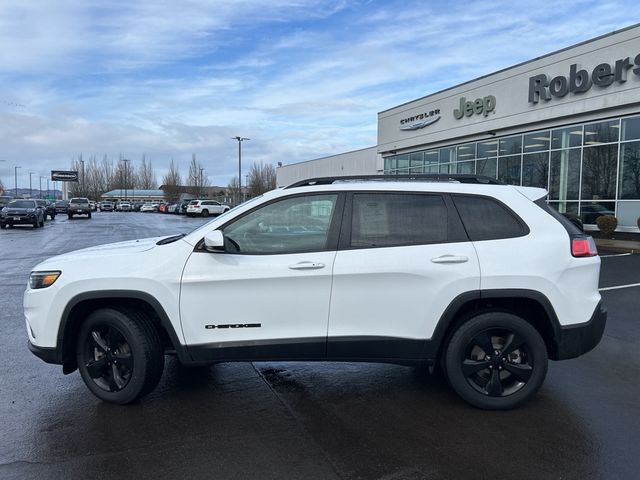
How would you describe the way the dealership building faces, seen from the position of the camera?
facing the viewer and to the left of the viewer

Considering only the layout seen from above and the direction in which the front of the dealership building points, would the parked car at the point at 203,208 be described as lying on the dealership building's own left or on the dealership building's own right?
on the dealership building's own right

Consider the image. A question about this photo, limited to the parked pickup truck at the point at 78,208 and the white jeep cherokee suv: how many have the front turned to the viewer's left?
1

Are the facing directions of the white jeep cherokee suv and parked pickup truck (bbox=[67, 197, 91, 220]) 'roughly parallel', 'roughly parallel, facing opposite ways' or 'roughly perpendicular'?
roughly perpendicular

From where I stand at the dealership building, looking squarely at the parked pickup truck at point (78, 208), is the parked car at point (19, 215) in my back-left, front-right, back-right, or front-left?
front-left

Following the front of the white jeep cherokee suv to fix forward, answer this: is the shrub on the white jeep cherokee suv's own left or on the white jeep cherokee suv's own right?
on the white jeep cherokee suv's own right

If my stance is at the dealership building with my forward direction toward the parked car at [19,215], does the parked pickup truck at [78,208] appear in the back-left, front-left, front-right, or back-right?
front-right

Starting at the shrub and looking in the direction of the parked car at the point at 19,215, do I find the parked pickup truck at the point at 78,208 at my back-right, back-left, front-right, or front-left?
front-right

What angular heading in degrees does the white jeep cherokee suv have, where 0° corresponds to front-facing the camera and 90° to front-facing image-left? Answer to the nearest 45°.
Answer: approximately 90°

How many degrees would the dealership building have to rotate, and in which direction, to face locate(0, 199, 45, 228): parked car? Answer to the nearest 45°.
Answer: approximately 45° to its right
